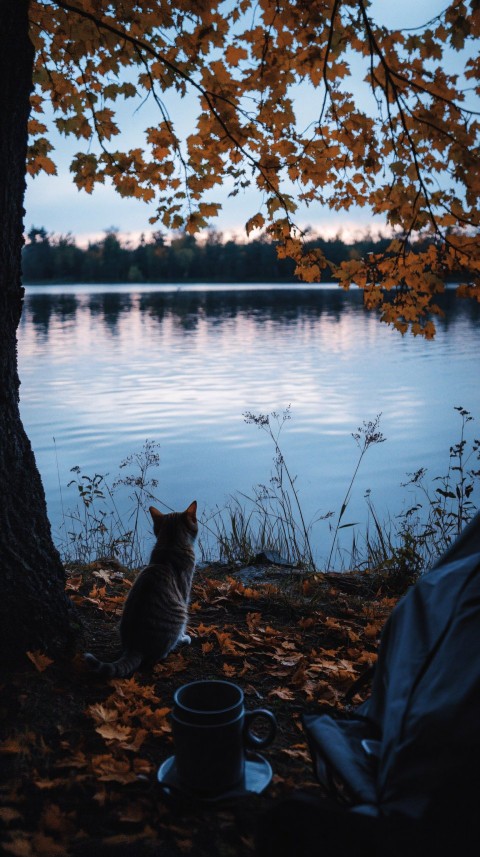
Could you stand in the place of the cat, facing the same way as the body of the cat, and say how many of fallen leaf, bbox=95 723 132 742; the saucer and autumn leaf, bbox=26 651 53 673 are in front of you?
0

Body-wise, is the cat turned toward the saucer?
no

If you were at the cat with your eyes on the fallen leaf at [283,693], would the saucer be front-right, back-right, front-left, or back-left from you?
front-right

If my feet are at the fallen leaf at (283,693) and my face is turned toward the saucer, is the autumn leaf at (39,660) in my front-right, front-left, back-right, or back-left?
front-right

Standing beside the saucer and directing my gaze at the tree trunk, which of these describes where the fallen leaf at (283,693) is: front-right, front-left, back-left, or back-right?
front-right

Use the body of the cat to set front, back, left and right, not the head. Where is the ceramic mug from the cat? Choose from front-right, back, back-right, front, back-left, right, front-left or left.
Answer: back-right

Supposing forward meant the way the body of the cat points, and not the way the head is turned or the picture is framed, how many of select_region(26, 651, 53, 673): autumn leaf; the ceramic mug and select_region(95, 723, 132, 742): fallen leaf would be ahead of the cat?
0

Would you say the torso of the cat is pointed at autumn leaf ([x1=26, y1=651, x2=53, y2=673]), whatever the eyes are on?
no

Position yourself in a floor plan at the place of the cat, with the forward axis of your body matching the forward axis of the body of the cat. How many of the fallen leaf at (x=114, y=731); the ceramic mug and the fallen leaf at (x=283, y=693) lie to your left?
0

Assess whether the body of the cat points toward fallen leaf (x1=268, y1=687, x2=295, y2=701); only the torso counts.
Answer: no

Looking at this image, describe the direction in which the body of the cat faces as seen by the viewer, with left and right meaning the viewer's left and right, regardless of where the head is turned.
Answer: facing away from the viewer and to the right of the viewer
